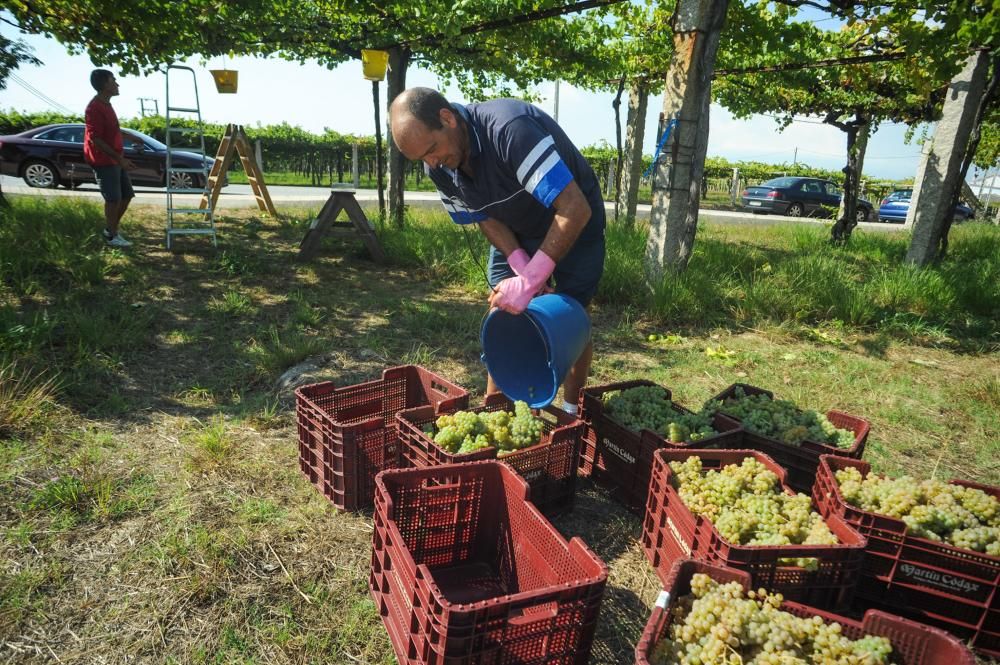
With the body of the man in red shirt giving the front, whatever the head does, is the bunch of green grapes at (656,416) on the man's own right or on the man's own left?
on the man's own right

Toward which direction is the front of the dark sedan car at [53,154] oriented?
to the viewer's right

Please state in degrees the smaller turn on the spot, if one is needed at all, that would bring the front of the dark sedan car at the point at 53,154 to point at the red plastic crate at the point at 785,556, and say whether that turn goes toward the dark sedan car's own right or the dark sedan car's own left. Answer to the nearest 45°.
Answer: approximately 90° to the dark sedan car's own right

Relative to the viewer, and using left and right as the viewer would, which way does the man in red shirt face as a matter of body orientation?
facing to the right of the viewer

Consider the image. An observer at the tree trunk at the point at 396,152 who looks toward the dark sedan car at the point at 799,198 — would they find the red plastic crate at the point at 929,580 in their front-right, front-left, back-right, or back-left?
back-right

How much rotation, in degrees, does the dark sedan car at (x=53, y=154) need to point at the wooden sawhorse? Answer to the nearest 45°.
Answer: approximately 90° to its right

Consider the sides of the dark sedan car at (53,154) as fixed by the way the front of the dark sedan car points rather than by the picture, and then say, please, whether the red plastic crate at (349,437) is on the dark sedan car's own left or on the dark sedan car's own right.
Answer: on the dark sedan car's own right

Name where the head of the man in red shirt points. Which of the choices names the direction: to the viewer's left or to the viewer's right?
to the viewer's right

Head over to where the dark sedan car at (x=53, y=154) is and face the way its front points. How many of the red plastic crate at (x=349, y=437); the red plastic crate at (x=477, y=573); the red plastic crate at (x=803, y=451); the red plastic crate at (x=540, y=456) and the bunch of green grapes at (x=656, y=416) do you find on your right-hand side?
5
